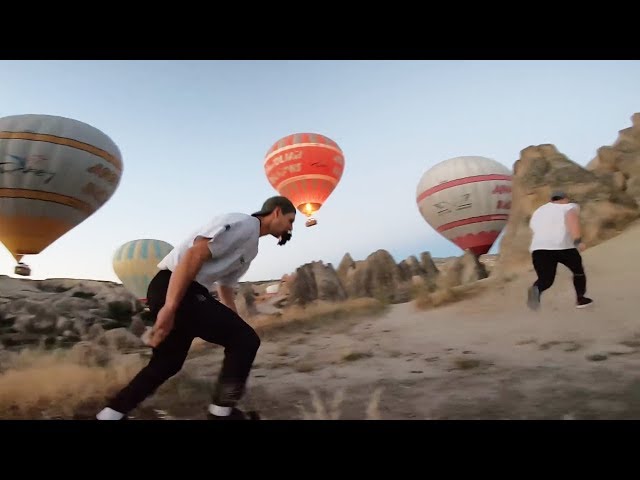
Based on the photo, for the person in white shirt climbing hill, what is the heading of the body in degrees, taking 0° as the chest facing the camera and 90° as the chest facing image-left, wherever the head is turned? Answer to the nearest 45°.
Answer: approximately 225°

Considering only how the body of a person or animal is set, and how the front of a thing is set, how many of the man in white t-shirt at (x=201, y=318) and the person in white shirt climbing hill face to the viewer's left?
0

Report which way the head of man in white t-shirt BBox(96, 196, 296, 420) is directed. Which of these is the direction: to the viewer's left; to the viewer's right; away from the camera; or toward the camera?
to the viewer's right

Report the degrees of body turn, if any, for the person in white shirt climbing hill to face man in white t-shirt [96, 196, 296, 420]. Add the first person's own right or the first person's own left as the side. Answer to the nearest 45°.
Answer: approximately 180°

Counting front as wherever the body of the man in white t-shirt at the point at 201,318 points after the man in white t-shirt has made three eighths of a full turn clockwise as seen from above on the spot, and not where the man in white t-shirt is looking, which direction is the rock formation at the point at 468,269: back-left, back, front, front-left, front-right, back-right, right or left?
back

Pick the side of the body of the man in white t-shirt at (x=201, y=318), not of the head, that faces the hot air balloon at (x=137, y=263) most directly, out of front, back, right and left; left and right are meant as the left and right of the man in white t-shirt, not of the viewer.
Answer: left

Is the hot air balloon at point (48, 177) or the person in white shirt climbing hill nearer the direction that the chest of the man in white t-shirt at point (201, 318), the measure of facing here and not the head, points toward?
the person in white shirt climbing hill

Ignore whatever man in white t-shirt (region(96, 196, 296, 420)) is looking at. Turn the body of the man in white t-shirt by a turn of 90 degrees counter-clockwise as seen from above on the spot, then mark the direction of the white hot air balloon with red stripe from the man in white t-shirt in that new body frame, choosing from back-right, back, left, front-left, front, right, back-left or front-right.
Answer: front-right

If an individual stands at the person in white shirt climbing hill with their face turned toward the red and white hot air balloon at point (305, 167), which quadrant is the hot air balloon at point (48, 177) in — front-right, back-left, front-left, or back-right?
front-left

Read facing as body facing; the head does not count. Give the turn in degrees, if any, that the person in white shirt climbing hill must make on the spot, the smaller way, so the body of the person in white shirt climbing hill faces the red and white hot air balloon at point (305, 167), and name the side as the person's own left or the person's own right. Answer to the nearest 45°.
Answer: approximately 90° to the person's own left

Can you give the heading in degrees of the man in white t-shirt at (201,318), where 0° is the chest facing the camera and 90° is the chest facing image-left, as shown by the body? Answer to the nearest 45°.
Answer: approximately 270°
